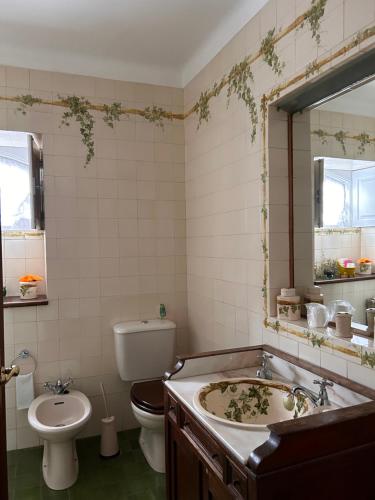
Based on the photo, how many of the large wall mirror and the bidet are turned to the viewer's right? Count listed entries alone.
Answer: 0

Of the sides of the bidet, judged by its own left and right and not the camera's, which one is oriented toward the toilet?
left

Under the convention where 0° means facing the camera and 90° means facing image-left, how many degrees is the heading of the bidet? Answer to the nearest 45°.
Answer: approximately 0°

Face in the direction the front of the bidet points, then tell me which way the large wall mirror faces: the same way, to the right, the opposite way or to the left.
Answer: to the right

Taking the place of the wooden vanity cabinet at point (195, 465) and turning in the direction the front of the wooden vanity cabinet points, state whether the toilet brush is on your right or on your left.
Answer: on your right

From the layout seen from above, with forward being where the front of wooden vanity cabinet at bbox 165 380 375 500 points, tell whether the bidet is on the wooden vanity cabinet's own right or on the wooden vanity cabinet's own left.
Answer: on the wooden vanity cabinet's own right

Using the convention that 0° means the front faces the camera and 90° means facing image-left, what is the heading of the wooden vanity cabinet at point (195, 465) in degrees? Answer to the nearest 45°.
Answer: approximately 45°
